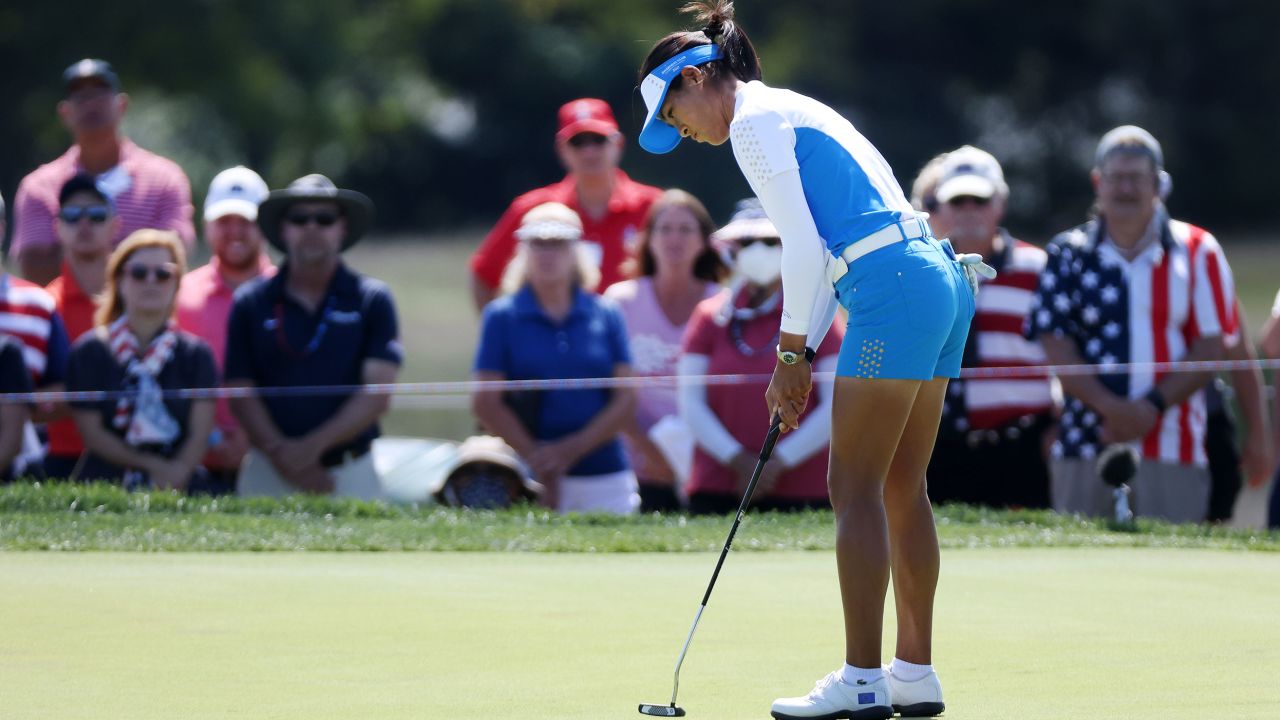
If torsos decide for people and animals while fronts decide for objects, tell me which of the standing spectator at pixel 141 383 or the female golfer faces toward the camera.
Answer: the standing spectator

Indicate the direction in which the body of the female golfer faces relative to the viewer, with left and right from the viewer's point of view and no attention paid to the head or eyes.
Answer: facing to the left of the viewer

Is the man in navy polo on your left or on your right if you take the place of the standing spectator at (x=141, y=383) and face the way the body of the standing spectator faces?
on your left

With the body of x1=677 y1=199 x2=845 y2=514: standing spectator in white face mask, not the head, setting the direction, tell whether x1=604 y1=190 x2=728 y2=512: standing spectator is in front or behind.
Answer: behind

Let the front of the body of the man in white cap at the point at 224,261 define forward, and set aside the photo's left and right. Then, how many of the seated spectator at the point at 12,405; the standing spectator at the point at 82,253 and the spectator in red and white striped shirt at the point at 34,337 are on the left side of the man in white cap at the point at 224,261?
0

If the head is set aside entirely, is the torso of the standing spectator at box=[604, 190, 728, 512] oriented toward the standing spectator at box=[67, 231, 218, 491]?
no

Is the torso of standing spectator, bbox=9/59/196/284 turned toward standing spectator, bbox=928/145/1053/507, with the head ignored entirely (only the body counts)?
no

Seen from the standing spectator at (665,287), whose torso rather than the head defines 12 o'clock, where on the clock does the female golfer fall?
The female golfer is roughly at 12 o'clock from the standing spectator.

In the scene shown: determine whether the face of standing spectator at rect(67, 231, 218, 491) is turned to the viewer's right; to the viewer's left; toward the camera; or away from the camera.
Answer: toward the camera

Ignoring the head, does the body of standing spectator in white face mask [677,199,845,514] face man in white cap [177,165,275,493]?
no

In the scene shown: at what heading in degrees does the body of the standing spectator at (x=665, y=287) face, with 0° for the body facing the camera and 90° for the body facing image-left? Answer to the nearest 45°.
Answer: approximately 0°

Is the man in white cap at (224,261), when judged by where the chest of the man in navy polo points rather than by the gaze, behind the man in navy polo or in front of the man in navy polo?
behind

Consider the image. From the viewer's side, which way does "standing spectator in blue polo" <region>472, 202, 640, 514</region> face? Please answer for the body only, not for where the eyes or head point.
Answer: toward the camera

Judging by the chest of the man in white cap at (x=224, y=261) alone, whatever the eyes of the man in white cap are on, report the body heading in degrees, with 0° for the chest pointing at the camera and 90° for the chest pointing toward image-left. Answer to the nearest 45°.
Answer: approximately 0°

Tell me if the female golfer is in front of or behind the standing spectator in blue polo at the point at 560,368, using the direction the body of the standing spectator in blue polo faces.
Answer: in front

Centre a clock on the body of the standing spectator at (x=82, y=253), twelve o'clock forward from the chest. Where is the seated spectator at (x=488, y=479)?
the seated spectator at (x=488, y=479) is roughly at 10 o'clock from the standing spectator at (x=82, y=253).

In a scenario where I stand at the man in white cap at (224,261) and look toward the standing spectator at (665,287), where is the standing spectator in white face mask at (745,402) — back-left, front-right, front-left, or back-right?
front-right

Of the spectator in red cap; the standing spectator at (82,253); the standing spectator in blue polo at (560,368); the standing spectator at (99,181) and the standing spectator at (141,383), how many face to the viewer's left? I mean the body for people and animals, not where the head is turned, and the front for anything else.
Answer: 0

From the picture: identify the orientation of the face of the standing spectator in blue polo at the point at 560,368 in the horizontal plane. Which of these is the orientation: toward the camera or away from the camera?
toward the camera

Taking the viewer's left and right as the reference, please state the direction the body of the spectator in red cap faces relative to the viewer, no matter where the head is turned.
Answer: facing the viewer
